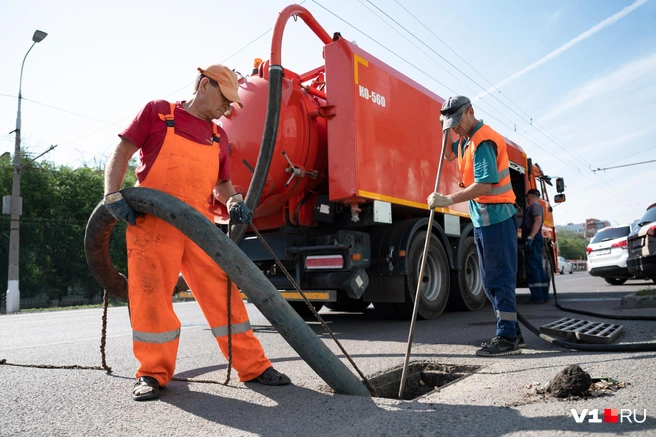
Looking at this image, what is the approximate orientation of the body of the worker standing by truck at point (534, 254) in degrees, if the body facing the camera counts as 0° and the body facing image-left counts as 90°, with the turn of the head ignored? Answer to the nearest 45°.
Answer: approximately 90°

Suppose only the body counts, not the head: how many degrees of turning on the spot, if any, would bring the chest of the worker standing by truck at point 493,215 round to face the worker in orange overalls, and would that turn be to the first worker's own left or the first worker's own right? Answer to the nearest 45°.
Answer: approximately 45° to the first worker's own left

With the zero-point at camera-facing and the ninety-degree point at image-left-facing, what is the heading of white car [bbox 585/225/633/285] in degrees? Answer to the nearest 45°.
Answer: approximately 225°

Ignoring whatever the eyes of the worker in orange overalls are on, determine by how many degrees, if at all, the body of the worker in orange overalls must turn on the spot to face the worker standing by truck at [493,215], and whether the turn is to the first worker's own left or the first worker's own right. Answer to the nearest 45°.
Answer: approximately 45° to the first worker's own left

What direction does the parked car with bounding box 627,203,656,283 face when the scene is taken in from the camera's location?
facing away from the viewer and to the right of the viewer

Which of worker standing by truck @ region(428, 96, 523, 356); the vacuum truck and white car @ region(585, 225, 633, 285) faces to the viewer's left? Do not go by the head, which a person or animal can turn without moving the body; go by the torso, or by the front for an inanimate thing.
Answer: the worker standing by truck

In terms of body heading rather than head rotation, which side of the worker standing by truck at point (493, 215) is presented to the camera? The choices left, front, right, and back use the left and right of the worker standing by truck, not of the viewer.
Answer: left

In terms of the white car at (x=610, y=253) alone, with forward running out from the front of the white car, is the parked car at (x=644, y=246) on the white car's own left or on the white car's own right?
on the white car's own right
